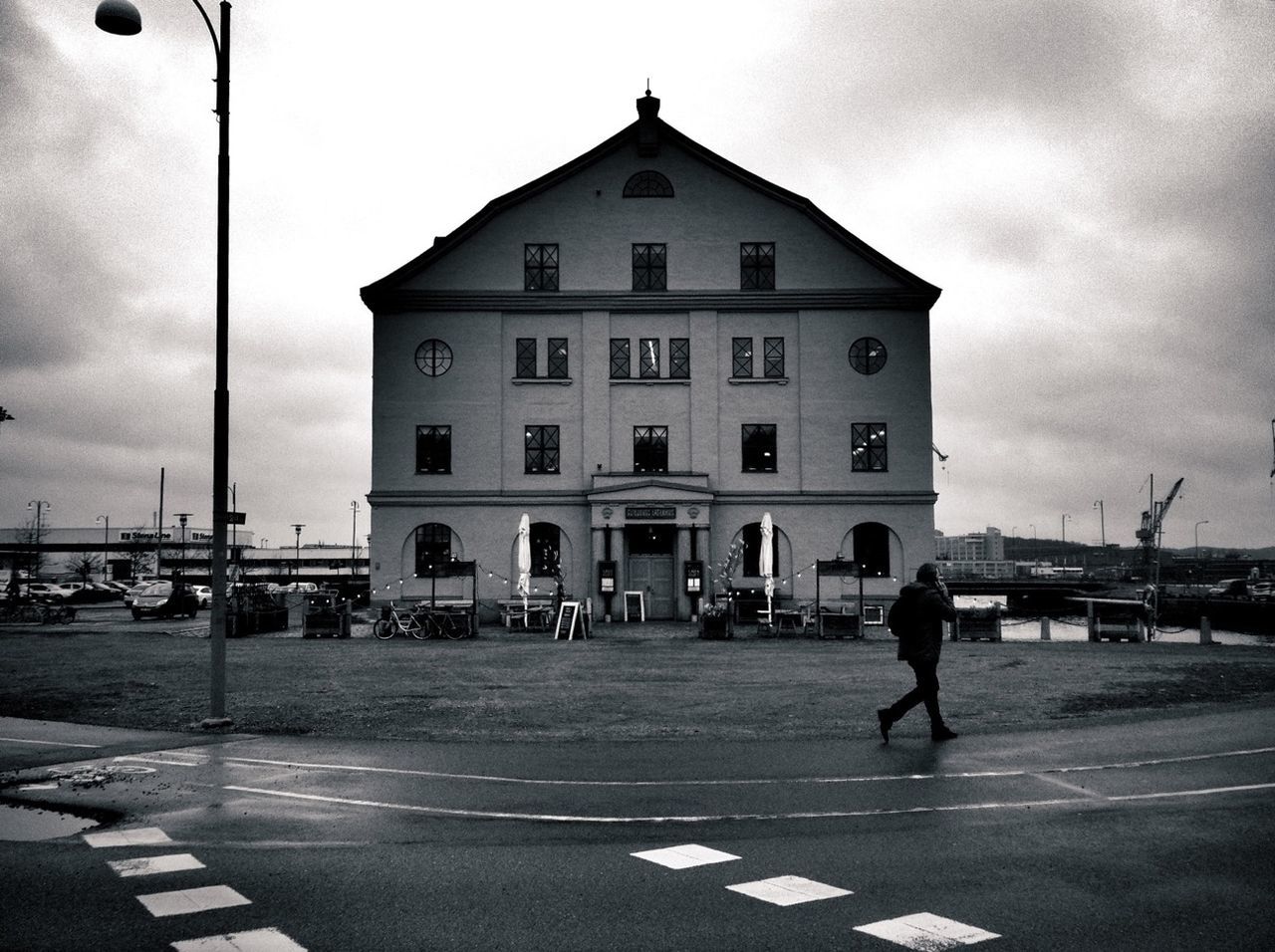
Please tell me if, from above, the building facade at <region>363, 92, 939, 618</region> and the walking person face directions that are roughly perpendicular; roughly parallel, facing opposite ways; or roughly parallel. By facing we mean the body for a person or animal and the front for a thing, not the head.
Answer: roughly perpendicular

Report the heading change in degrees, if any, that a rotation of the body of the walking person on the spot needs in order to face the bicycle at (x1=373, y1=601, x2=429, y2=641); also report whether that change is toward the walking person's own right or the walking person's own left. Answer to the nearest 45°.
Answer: approximately 135° to the walking person's own left

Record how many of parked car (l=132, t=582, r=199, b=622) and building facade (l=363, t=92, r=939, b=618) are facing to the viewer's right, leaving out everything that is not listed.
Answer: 0

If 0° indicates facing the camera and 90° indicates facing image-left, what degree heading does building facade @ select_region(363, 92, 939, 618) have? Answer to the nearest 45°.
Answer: approximately 0°

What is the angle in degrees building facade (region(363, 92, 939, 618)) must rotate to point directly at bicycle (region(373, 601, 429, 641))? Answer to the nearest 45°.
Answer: approximately 45° to its right

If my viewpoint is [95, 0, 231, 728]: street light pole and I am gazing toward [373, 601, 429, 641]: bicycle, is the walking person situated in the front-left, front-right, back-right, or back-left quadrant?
back-right

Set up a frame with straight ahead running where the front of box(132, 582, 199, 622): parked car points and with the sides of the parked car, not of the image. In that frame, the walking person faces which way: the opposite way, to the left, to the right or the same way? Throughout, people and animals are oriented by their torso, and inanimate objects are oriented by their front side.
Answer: to the left

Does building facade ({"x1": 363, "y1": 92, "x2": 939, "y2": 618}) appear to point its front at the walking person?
yes

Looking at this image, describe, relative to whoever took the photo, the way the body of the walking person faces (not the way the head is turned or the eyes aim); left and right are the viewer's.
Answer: facing to the right of the viewer

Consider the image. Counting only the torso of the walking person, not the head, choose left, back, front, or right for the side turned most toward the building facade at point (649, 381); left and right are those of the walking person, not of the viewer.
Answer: left

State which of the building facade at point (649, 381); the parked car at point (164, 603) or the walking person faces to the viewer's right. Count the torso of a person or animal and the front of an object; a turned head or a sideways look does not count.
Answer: the walking person
